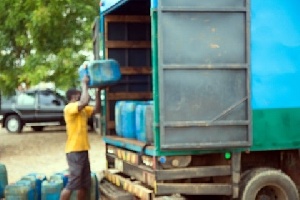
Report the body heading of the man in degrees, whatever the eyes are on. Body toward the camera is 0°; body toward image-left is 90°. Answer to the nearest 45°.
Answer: approximately 270°

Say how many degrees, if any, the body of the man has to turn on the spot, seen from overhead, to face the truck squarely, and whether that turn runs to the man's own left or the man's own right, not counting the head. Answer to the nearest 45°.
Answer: approximately 45° to the man's own right

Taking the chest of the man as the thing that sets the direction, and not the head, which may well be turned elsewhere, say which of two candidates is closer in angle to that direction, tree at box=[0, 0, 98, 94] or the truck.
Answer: the truck

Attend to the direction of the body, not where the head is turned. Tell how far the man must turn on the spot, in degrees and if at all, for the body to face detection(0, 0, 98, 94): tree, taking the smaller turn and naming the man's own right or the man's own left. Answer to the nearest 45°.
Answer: approximately 90° to the man's own left

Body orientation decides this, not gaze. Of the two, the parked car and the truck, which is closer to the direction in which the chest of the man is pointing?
the truck

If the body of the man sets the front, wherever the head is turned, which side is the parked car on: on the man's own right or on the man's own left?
on the man's own left
